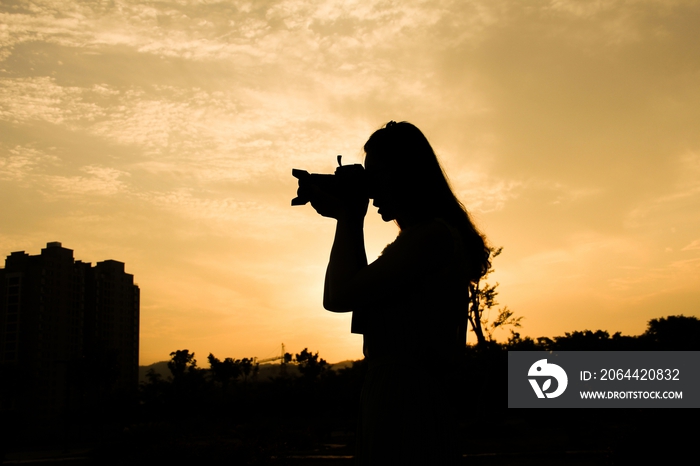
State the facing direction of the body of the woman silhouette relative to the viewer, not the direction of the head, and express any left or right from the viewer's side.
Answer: facing to the left of the viewer
